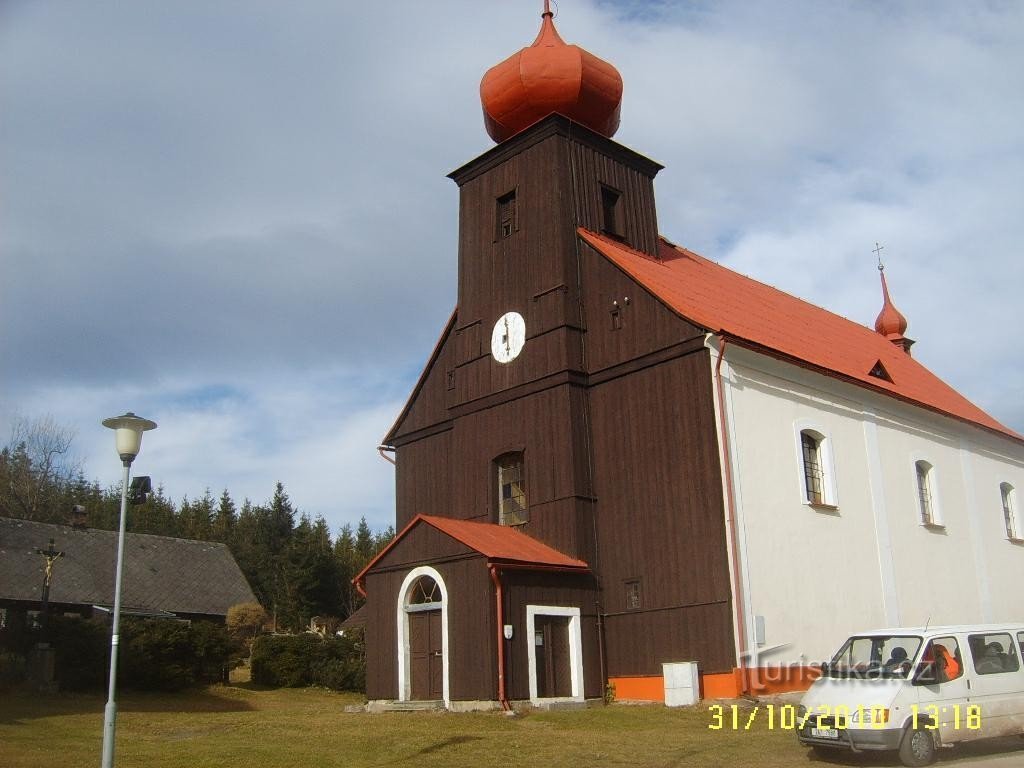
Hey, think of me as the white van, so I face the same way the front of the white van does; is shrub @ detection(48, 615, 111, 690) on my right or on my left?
on my right

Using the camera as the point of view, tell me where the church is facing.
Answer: facing the viewer and to the left of the viewer

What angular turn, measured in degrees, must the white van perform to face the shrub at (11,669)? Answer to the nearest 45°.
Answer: approximately 45° to its right

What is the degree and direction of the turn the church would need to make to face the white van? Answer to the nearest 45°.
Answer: approximately 90° to its left

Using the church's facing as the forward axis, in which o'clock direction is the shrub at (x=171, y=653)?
The shrub is roughly at 2 o'clock from the church.

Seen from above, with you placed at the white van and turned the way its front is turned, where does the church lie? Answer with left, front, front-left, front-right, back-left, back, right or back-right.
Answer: right

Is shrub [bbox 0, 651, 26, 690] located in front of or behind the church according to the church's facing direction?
in front

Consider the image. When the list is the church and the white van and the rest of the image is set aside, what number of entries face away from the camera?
0

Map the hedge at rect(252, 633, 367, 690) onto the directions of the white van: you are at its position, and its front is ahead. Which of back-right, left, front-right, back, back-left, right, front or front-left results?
right

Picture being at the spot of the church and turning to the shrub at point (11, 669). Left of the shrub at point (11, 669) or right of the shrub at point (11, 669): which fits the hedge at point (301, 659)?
right
